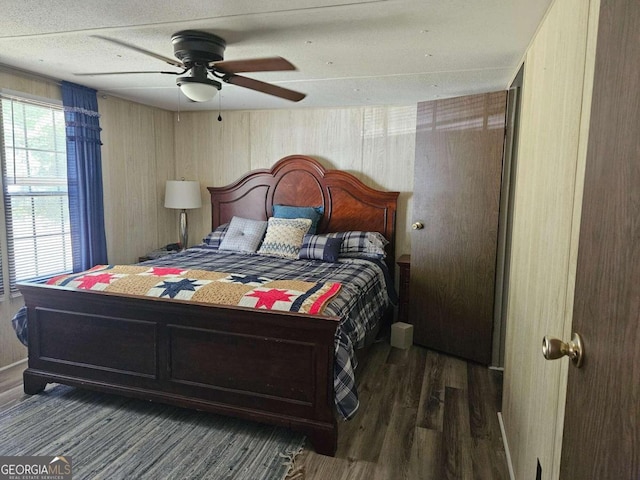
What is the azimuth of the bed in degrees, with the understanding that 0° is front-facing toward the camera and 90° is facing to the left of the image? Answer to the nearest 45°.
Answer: approximately 45°

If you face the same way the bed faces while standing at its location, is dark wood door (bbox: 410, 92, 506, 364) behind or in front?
behind

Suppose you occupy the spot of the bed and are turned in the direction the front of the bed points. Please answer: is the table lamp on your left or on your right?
on your right

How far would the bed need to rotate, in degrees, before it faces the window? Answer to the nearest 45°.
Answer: approximately 90° to its right

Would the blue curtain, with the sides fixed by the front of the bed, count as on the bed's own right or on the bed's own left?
on the bed's own right

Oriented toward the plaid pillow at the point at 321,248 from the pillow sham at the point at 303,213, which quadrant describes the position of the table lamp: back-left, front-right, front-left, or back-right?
back-right
